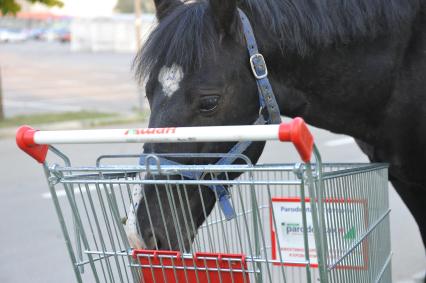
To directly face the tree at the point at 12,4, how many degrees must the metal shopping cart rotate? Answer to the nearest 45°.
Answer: approximately 45° to its left

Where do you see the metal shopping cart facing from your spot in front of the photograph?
facing away from the viewer and to the right of the viewer

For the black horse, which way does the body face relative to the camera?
to the viewer's left

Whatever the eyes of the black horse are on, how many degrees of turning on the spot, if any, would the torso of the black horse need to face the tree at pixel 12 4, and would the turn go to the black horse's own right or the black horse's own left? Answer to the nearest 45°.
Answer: approximately 45° to the black horse's own right

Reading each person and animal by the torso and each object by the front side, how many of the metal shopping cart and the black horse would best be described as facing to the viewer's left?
1

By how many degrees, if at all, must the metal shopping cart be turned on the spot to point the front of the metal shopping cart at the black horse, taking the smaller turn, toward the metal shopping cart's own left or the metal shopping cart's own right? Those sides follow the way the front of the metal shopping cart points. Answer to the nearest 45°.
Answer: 0° — it already faces it

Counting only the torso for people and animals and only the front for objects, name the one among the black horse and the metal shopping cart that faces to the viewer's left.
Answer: the black horse

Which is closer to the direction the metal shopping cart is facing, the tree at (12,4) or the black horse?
the black horse
